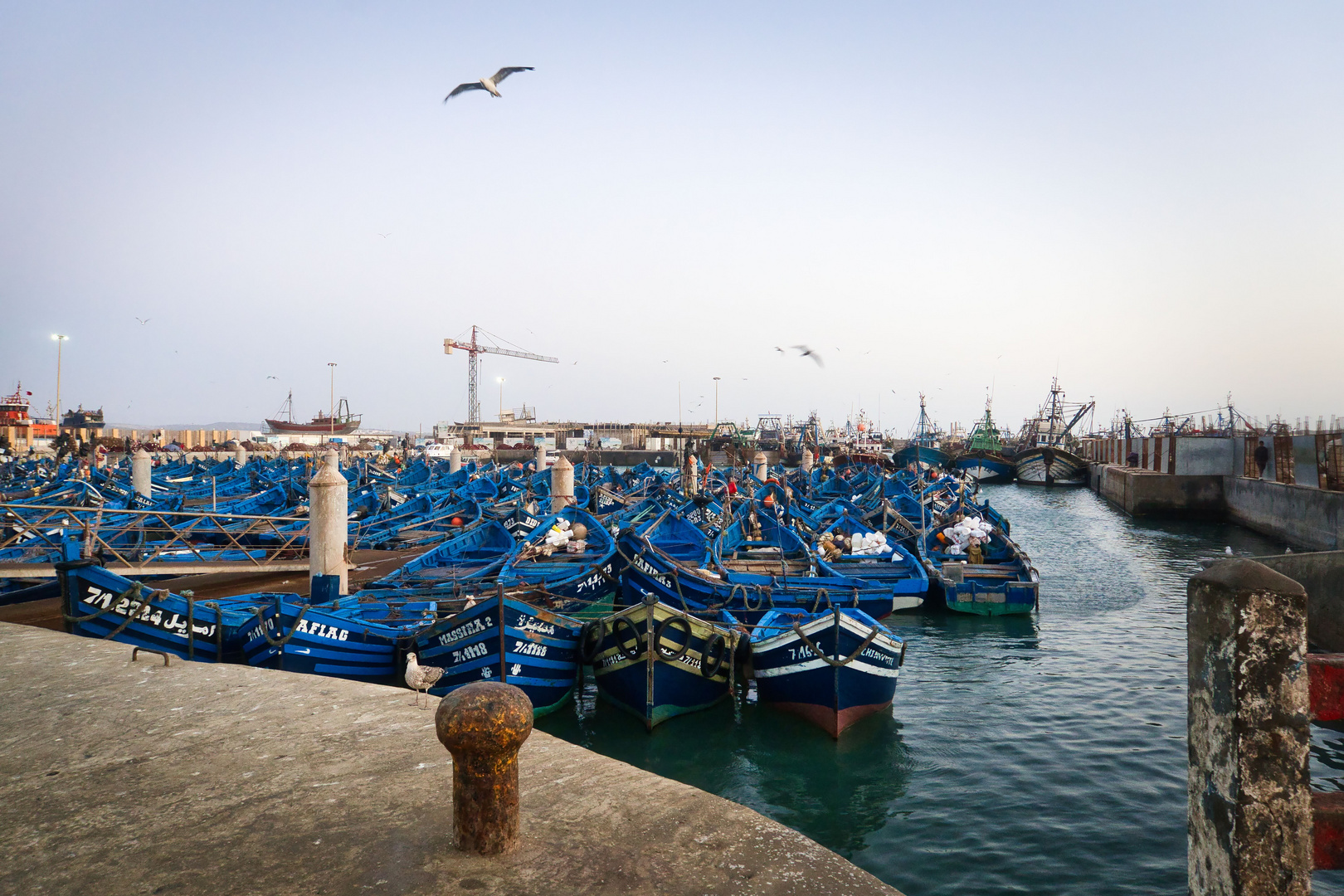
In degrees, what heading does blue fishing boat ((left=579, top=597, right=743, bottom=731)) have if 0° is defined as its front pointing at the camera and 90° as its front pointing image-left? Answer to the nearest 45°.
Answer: approximately 0°

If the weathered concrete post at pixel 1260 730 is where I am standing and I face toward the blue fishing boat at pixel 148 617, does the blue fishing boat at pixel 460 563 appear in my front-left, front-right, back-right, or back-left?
front-right

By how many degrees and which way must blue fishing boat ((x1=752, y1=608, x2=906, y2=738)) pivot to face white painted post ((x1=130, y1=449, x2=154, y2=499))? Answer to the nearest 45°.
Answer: approximately 135° to its right

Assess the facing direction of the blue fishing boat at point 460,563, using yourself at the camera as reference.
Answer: facing away from the viewer and to the right of the viewer

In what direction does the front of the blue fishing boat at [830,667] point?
toward the camera

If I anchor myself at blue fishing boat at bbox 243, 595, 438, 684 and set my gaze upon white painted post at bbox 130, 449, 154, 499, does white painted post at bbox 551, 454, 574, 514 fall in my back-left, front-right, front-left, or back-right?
front-right

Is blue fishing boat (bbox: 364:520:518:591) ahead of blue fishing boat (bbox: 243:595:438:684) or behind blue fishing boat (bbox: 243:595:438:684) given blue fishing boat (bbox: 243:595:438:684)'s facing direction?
behind

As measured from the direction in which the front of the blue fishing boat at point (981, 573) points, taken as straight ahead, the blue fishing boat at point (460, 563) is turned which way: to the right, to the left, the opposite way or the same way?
the same way
